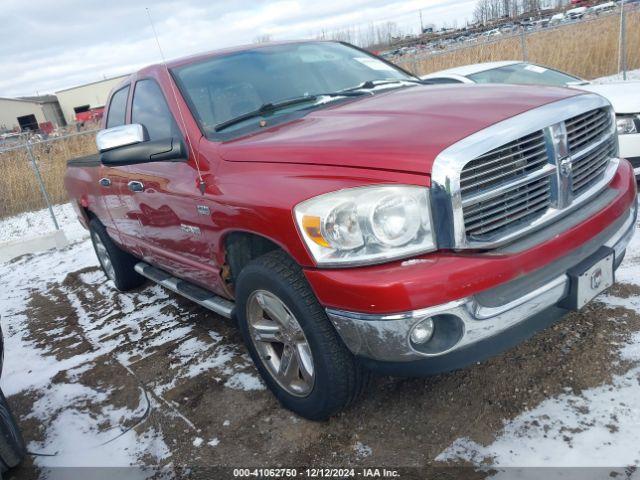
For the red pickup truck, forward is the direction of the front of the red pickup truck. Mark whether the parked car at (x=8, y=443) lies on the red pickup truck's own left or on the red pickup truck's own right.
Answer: on the red pickup truck's own right

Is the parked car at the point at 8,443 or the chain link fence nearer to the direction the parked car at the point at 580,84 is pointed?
the parked car

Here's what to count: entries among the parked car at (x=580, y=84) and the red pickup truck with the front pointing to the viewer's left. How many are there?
0

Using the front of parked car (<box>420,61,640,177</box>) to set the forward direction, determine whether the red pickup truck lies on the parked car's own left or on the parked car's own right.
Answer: on the parked car's own right

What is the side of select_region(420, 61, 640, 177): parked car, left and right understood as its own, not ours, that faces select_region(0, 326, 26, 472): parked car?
right

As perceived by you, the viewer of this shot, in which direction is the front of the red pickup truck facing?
facing the viewer and to the right of the viewer

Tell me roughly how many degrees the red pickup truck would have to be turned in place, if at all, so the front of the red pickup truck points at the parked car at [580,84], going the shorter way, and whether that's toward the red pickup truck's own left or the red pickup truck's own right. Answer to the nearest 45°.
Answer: approximately 90° to the red pickup truck's own left

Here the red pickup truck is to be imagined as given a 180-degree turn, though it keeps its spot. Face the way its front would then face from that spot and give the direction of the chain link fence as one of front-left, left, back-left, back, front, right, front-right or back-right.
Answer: front
